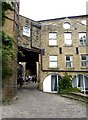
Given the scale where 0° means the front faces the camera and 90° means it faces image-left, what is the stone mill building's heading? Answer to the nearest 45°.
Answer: approximately 0°
